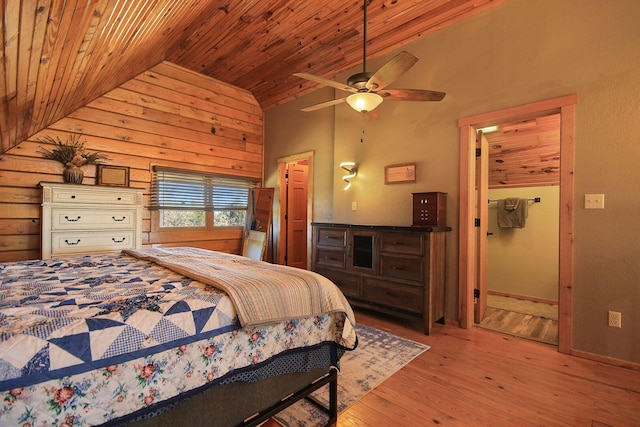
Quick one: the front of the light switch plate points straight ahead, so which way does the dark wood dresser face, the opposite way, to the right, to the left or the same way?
the same way

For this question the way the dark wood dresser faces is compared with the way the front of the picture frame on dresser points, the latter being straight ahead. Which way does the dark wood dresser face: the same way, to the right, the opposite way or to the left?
to the right

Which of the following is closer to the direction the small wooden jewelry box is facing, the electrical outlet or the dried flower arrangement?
the dried flower arrangement

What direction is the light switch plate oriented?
toward the camera

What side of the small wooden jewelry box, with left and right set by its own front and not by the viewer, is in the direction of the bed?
front

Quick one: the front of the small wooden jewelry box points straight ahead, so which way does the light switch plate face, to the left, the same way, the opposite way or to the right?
the same way

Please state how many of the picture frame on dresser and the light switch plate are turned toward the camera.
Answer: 2

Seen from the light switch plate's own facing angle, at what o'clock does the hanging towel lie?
The hanging towel is roughly at 5 o'clock from the light switch plate.

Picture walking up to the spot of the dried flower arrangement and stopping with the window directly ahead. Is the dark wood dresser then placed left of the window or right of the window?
right

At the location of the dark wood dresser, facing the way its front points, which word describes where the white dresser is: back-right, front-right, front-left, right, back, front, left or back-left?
front-right

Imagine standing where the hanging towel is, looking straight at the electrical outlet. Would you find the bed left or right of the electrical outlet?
right

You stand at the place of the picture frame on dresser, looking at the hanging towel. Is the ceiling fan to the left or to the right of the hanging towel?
right

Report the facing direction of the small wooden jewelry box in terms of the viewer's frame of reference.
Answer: facing the viewer and to the left of the viewer
